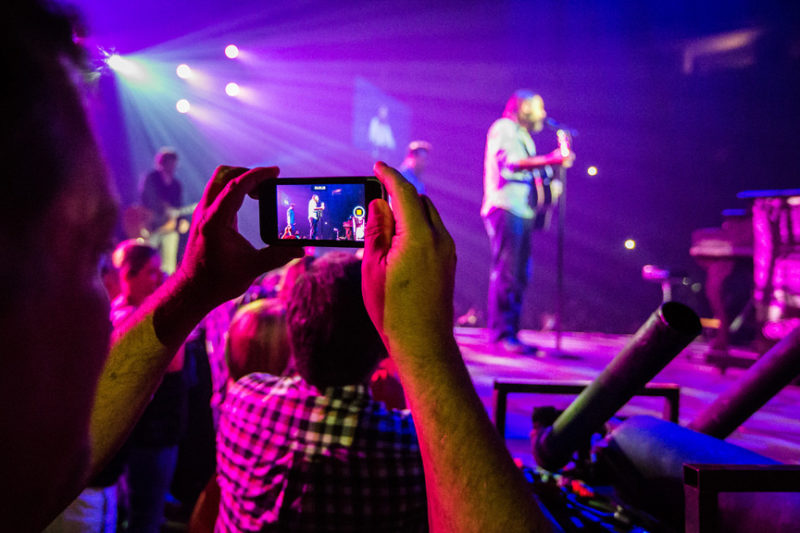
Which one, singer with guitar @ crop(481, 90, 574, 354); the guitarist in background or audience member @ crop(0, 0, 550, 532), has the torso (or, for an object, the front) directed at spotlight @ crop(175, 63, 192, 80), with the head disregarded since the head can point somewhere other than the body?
the audience member

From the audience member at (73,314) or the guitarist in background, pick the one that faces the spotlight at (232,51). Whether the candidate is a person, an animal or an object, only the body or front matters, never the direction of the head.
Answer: the audience member

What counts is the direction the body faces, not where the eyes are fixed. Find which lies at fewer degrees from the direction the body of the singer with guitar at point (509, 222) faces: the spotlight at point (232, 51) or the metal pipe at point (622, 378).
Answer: the metal pipe

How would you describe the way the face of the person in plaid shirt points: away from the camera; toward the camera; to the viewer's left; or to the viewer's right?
away from the camera

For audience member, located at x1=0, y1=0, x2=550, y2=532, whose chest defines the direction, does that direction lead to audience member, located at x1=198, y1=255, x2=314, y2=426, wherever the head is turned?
yes

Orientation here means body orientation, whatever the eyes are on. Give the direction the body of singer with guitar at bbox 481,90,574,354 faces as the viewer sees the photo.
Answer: to the viewer's right

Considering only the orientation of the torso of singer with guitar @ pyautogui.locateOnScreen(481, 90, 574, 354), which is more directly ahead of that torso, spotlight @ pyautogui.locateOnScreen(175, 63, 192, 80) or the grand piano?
the grand piano

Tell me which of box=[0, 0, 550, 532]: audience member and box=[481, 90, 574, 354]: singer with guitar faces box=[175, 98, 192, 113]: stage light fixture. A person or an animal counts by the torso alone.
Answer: the audience member

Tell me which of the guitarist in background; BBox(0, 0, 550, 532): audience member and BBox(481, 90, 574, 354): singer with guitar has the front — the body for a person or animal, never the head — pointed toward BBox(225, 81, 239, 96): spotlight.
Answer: the audience member

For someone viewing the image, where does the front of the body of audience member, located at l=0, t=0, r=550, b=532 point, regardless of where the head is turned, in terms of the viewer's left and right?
facing away from the viewer

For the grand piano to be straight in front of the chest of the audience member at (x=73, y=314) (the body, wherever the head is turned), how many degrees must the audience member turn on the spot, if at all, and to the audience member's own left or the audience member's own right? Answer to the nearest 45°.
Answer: approximately 45° to the audience member's own right

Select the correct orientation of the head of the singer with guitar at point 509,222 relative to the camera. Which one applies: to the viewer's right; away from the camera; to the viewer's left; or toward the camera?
to the viewer's right

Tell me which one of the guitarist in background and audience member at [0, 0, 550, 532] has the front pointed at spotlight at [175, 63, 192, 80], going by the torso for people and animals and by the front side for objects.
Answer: the audience member

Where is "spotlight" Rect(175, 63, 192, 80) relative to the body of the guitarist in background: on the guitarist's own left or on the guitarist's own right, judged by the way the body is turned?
on the guitarist's own left
